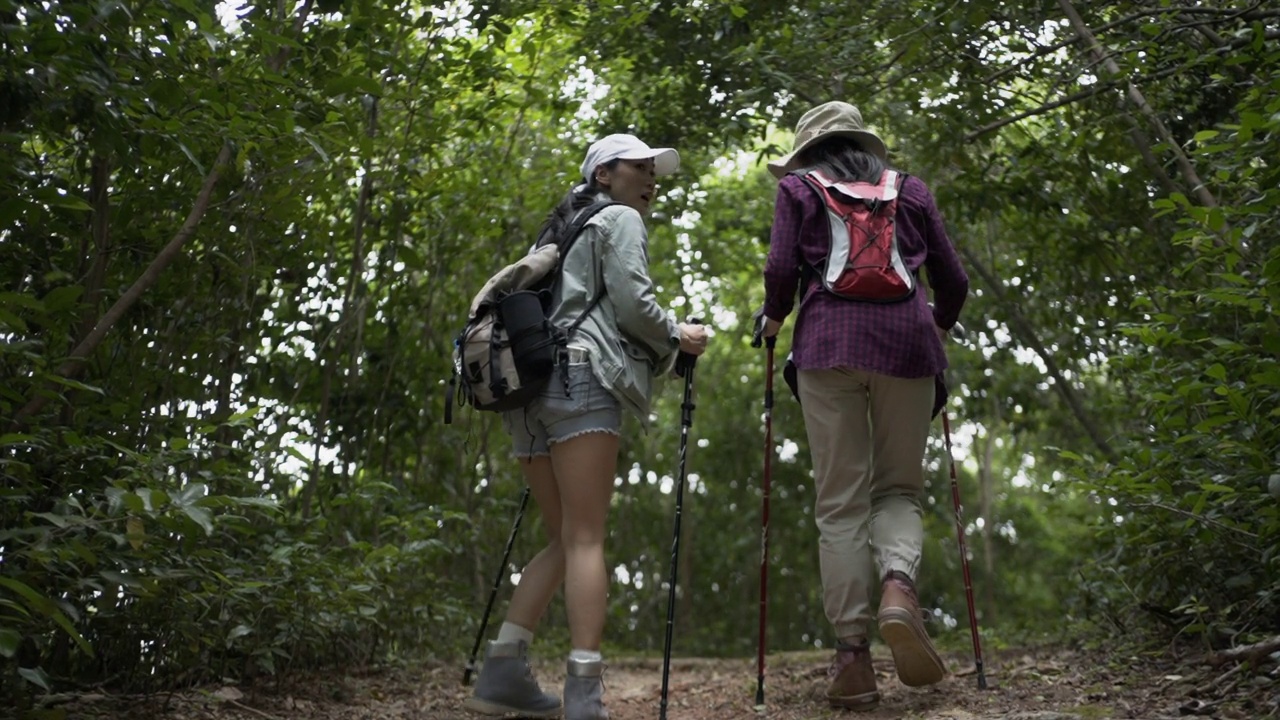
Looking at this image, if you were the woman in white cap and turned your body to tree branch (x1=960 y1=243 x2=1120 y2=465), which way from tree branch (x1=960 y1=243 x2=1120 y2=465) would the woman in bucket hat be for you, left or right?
right

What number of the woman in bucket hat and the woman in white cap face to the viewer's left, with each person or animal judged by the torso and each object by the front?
0

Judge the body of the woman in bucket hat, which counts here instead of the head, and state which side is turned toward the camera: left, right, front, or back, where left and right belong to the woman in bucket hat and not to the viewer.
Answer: back

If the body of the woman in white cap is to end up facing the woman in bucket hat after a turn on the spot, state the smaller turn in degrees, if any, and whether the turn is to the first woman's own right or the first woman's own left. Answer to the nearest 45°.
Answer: approximately 45° to the first woman's own right

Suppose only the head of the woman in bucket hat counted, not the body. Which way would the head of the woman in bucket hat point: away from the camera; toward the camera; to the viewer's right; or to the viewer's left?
away from the camera

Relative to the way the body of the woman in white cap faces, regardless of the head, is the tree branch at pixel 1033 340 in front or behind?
in front

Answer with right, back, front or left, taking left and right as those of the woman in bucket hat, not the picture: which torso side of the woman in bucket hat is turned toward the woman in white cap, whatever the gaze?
left

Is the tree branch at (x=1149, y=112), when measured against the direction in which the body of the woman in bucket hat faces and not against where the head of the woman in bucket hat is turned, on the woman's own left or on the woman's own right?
on the woman's own right

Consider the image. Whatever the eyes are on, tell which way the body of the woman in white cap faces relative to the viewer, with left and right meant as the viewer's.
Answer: facing away from the viewer and to the right of the viewer
